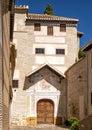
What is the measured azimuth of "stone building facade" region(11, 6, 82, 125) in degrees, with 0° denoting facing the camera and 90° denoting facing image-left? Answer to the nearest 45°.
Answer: approximately 0°
